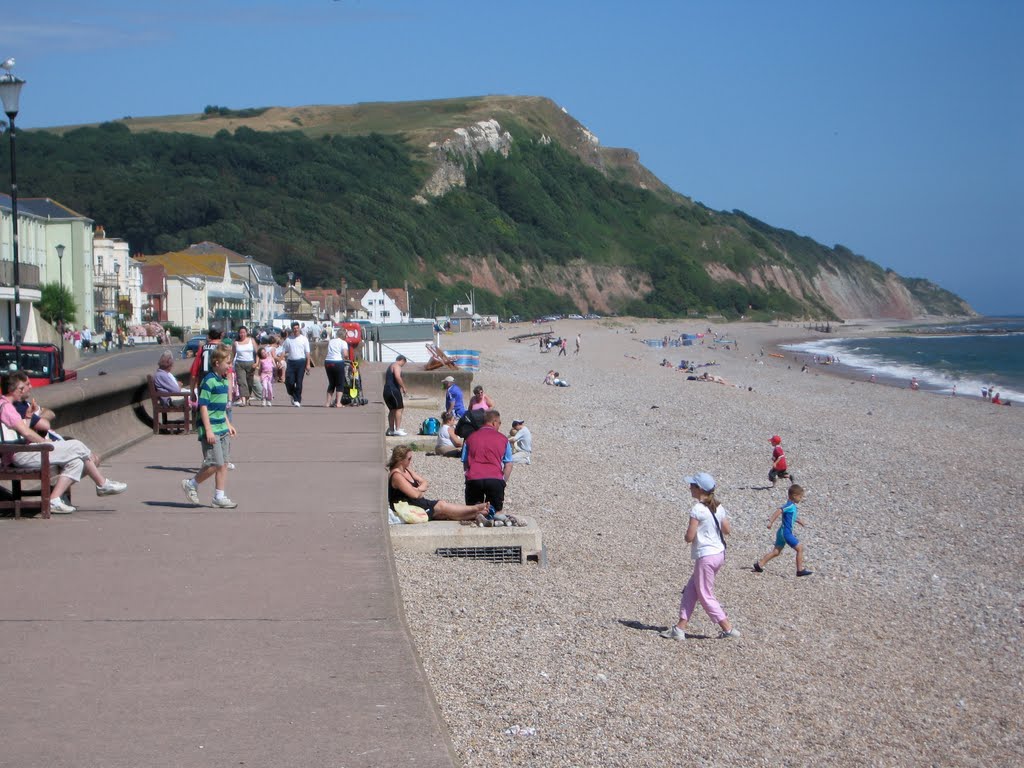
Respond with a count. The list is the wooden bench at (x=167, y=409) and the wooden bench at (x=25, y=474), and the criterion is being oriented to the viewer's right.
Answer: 2

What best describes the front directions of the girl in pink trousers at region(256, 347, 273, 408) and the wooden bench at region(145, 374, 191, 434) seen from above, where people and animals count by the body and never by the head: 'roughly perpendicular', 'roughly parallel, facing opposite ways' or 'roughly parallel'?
roughly perpendicular

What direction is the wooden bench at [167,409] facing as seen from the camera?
to the viewer's right

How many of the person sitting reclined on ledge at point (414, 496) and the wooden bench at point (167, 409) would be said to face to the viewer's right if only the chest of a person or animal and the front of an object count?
2

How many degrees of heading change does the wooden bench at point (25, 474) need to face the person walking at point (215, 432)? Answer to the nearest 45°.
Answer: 0° — it already faces them

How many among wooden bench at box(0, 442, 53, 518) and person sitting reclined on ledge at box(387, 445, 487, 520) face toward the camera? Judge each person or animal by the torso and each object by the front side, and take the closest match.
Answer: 0

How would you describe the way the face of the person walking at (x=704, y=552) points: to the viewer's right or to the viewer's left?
to the viewer's left

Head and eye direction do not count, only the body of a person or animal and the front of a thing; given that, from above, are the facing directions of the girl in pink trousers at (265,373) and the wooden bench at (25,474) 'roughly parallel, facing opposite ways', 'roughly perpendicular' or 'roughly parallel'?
roughly perpendicular

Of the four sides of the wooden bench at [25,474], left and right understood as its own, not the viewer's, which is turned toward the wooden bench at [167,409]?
left

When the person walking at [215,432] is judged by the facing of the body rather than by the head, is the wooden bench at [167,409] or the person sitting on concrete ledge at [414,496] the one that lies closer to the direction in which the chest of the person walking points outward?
the person sitting on concrete ledge
